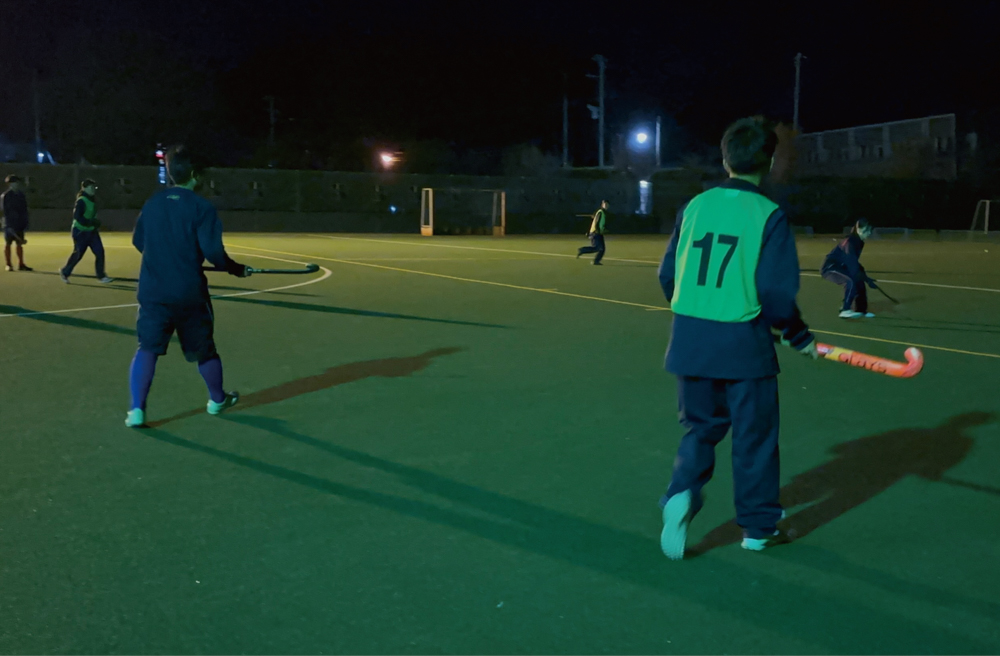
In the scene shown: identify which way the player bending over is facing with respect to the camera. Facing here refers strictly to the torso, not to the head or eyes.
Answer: to the viewer's right

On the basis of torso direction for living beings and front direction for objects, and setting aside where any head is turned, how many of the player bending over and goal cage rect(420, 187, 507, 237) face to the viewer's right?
1

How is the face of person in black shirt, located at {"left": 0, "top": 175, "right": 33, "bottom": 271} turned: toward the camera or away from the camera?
toward the camera

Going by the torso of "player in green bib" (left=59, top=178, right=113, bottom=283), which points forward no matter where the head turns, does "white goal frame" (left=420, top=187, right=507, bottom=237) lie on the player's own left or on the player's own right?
on the player's own left

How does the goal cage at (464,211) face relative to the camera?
toward the camera

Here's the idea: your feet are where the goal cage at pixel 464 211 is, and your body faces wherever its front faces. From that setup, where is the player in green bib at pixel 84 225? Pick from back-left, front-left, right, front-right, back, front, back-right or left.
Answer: front

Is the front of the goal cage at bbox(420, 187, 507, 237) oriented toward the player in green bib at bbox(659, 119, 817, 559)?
yes

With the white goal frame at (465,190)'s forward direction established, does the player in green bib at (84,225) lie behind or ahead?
ahead

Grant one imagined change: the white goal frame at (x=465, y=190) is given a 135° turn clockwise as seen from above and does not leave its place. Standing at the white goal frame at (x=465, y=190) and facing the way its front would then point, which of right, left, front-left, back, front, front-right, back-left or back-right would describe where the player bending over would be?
back-left
